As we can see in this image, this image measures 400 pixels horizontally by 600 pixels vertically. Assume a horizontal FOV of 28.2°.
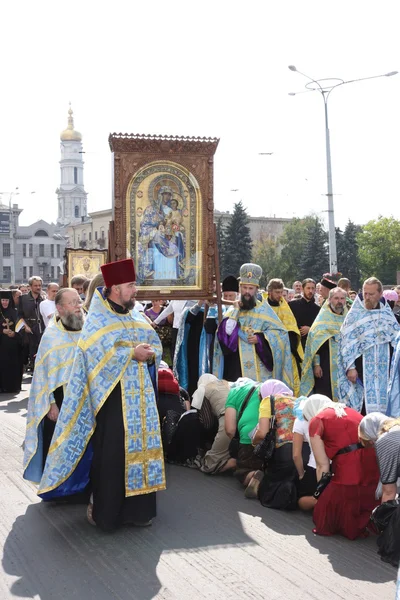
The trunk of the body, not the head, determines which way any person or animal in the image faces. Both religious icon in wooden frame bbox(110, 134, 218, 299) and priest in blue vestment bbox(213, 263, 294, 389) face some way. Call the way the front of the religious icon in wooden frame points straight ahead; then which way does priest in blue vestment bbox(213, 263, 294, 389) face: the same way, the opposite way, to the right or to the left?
the same way

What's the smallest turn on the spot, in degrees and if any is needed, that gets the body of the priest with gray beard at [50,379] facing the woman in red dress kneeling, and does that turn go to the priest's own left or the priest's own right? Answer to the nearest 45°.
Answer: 0° — they already face them

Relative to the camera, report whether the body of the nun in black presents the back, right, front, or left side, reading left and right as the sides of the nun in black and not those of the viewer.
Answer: front

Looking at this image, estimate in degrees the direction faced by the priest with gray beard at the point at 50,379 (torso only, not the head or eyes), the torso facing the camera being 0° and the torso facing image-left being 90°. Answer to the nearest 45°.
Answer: approximately 315°

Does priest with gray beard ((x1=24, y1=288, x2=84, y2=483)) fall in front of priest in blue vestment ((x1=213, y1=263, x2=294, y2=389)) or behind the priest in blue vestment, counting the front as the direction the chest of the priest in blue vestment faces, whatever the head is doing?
in front

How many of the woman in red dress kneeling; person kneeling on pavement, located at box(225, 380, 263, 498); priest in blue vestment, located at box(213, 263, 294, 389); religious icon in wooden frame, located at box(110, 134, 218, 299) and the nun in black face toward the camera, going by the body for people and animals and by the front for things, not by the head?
3

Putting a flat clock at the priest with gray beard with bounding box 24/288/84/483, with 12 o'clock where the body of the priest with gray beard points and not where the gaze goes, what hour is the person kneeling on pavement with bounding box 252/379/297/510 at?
The person kneeling on pavement is roughly at 11 o'clock from the priest with gray beard.

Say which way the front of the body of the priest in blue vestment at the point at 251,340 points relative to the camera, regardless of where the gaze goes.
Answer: toward the camera

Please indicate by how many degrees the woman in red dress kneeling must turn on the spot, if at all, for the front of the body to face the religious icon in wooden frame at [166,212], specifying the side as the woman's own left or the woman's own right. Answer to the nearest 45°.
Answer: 0° — they already face it

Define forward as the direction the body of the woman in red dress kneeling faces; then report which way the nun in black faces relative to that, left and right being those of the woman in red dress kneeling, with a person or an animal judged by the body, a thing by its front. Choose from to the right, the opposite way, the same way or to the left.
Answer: the opposite way

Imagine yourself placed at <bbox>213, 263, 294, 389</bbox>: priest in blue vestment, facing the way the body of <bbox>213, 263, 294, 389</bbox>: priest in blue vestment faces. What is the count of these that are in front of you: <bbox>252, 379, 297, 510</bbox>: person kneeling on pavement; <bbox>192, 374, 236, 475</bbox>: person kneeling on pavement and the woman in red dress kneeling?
3

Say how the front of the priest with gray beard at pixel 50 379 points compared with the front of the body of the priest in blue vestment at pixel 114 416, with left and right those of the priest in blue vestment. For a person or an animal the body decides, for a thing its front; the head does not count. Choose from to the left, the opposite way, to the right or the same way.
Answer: the same way

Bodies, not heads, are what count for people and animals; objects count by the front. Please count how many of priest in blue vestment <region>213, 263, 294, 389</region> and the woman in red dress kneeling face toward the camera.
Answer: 1

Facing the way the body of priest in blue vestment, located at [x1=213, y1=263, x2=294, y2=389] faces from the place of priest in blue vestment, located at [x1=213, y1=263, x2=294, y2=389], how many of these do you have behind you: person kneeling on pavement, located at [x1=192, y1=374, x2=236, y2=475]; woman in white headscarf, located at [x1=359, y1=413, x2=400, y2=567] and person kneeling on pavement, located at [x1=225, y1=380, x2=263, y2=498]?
0

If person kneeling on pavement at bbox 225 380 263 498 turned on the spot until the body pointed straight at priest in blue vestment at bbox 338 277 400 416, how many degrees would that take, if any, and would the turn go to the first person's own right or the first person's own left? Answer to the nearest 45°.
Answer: approximately 90° to the first person's own right

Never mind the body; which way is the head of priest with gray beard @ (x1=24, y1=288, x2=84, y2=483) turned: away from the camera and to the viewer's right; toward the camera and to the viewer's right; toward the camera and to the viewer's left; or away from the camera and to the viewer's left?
toward the camera and to the viewer's right

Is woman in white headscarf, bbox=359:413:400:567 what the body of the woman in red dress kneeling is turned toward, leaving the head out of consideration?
no

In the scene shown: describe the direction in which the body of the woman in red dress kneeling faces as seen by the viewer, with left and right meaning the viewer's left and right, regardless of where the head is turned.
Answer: facing away from the viewer and to the left of the viewer

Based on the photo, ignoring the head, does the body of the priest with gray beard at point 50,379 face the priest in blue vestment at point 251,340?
no

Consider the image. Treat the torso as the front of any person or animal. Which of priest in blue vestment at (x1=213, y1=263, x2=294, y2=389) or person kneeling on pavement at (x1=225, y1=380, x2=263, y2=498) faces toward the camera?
the priest in blue vestment

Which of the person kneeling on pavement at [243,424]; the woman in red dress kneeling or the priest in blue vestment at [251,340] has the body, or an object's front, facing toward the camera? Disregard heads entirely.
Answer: the priest in blue vestment
